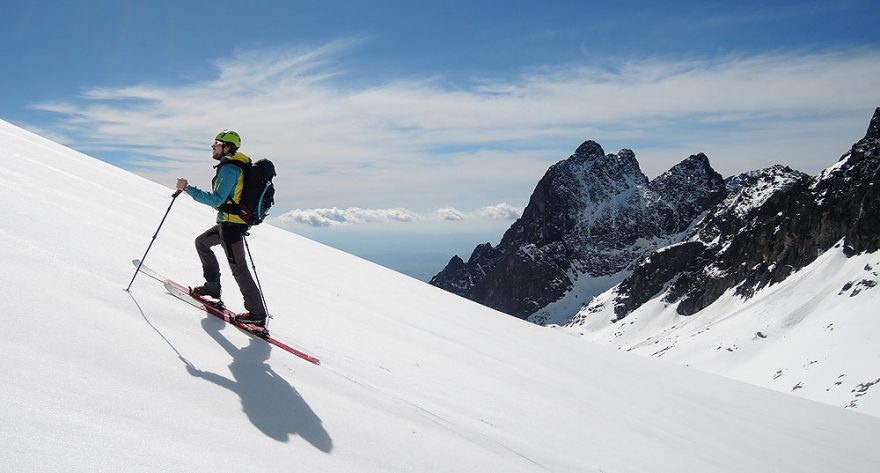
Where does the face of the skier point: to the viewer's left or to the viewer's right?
to the viewer's left

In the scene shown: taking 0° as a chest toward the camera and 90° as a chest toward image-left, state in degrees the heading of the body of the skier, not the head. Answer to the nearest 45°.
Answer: approximately 90°
